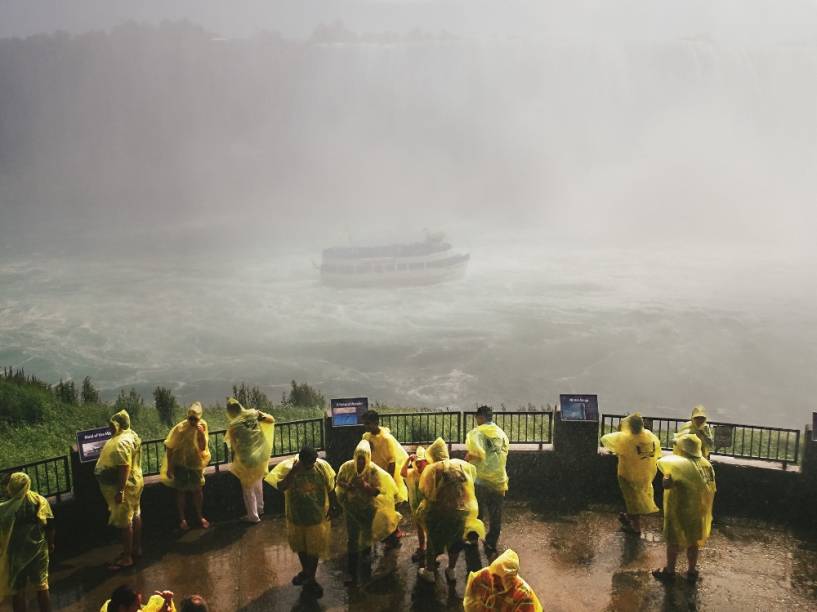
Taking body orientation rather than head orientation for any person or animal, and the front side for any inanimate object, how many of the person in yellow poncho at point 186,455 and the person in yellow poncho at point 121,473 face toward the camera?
1
